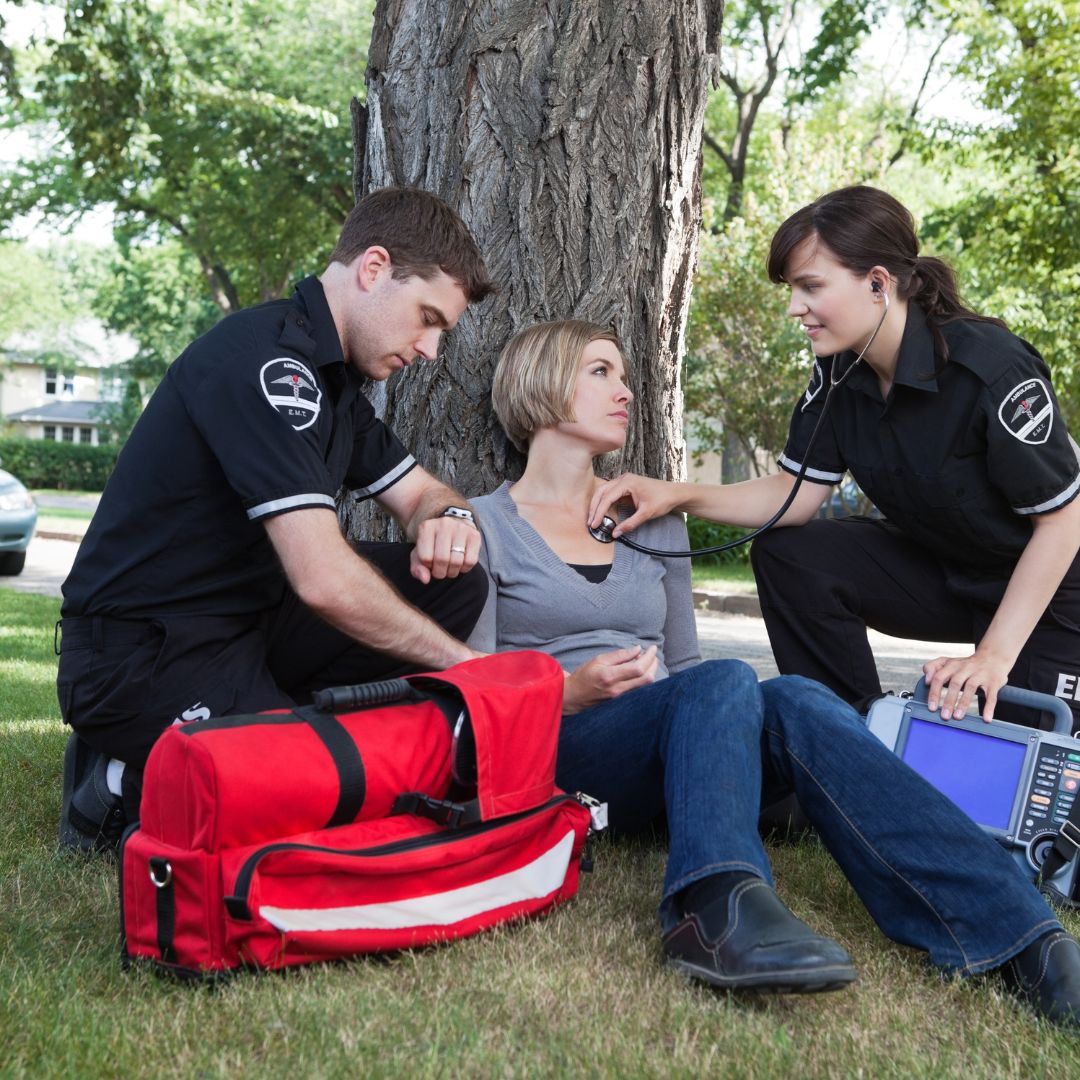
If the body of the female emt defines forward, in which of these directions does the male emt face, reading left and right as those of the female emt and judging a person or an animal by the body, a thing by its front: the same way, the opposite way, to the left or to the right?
the opposite way

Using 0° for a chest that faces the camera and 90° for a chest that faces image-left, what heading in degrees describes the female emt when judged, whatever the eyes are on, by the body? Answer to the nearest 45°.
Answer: approximately 45°

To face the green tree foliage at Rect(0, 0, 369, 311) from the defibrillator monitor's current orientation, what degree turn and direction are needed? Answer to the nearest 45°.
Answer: approximately 135° to its right

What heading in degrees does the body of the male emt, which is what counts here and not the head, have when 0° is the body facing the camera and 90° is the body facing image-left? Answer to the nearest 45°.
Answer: approximately 270°

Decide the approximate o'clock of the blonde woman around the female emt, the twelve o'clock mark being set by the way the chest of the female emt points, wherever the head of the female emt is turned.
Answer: The blonde woman is roughly at 11 o'clock from the female emt.

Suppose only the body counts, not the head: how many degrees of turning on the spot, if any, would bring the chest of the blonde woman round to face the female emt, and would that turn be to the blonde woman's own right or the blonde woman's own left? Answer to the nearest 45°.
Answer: approximately 135° to the blonde woman's own left

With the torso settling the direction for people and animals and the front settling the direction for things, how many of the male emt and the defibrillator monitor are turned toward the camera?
1

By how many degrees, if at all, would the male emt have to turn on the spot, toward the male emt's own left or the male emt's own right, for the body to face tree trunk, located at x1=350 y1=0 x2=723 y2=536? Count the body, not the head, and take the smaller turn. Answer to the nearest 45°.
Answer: approximately 45° to the male emt's own left

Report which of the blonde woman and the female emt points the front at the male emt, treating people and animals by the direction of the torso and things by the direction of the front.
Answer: the female emt
